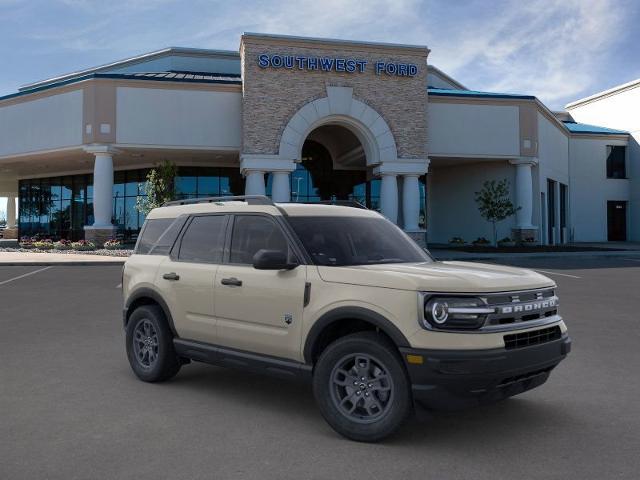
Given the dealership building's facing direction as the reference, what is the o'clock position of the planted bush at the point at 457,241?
The planted bush is roughly at 10 o'clock from the dealership building.

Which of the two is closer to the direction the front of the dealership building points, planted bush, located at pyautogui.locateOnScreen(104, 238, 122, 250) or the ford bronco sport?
the ford bronco sport

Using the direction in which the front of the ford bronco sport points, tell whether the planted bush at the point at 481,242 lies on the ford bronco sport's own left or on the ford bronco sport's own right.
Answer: on the ford bronco sport's own left

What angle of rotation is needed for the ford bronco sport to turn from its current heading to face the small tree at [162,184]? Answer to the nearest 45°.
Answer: approximately 135° to its left

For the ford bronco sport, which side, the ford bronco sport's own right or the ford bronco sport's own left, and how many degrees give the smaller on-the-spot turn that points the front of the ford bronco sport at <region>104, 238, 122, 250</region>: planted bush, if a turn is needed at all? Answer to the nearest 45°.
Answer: approximately 180°

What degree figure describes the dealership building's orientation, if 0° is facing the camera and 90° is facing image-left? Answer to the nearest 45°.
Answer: approximately 0°

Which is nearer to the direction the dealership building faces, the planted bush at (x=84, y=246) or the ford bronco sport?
the ford bronco sport
